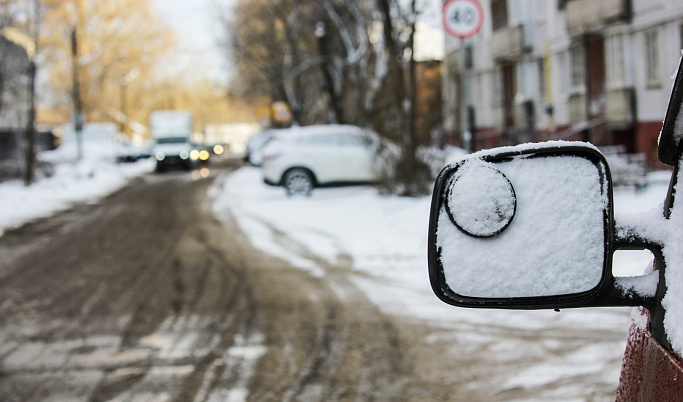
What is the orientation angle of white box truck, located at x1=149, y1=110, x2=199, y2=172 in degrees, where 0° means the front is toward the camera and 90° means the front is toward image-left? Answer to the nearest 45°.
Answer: approximately 0°

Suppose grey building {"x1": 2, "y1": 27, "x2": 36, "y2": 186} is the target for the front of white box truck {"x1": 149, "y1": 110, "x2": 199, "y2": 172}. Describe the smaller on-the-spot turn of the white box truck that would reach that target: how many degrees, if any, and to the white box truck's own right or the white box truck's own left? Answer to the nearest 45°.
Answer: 0° — it already faces it

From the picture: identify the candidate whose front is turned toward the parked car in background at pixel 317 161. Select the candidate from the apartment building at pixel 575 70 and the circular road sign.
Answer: the apartment building

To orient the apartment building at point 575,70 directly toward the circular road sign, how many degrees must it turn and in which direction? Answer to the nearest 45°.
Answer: approximately 45° to its left

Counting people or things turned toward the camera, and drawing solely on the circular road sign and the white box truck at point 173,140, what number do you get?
2

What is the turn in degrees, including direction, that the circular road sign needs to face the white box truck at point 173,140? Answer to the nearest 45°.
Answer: approximately 135° to its right

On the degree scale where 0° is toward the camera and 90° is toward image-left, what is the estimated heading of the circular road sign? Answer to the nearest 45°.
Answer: approximately 0°

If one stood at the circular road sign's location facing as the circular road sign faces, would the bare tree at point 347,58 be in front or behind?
behind

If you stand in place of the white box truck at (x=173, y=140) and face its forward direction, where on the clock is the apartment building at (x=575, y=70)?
The apartment building is roughly at 11 o'clock from the white box truck.
